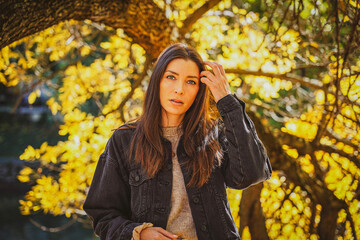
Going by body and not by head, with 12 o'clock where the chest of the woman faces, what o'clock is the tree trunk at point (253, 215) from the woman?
The tree trunk is roughly at 7 o'clock from the woman.

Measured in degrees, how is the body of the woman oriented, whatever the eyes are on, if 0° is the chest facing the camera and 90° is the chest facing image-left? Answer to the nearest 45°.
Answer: approximately 0°
